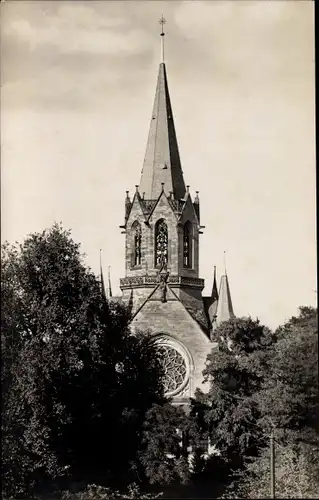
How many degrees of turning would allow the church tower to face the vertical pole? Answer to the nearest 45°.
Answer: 0° — it already faces it

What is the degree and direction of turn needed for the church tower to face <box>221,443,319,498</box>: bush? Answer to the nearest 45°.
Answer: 0° — it already faces it

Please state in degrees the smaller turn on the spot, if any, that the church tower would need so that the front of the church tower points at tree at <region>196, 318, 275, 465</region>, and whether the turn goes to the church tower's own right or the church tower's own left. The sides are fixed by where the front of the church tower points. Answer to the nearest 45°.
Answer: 0° — it already faces it

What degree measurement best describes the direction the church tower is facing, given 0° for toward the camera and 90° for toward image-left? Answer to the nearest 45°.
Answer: approximately 0°
